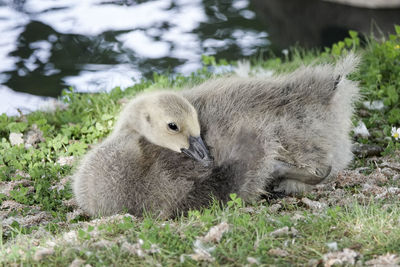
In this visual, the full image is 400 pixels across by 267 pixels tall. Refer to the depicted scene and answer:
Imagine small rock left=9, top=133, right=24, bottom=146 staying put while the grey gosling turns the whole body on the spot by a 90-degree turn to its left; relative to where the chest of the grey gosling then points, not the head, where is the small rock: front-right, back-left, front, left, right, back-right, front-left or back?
back-right

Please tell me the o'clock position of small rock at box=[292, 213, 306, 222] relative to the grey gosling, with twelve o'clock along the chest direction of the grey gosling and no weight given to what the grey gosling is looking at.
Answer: The small rock is roughly at 8 o'clock from the grey gosling.

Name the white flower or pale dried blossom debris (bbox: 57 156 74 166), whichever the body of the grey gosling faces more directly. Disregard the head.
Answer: the pale dried blossom debris

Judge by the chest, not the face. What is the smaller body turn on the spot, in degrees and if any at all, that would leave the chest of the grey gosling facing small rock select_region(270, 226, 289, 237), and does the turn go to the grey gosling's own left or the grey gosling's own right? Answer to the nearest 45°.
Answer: approximately 90° to the grey gosling's own left

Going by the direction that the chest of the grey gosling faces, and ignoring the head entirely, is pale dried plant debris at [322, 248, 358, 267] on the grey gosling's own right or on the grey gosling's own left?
on the grey gosling's own left

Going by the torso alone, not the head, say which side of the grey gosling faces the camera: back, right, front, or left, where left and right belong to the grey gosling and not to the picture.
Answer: left

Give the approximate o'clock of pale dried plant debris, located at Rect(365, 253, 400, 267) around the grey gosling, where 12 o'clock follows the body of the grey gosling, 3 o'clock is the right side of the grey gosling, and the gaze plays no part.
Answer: The pale dried plant debris is roughly at 8 o'clock from the grey gosling.

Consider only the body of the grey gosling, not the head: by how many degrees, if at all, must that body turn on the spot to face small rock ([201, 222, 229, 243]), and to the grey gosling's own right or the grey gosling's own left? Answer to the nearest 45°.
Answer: approximately 90° to the grey gosling's own left

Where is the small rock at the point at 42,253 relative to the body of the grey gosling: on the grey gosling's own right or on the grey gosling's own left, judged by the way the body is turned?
on the grey gosling's own left

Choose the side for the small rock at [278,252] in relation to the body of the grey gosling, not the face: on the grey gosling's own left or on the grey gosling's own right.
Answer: on the grey gosling's own left

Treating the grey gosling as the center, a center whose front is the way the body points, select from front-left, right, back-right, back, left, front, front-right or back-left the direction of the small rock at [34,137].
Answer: front-right

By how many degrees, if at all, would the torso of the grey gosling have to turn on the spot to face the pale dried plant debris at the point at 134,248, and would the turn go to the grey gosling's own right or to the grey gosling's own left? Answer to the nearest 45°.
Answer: approximately 90° to the grey gosling's own left

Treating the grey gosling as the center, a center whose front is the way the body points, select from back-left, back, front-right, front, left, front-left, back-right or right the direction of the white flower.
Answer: back-right

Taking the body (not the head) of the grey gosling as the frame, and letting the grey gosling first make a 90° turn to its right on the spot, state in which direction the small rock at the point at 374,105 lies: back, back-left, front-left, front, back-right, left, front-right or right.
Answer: front-right
